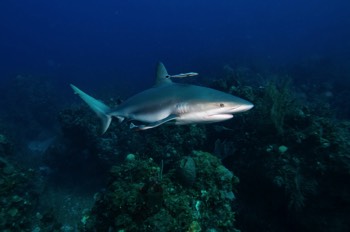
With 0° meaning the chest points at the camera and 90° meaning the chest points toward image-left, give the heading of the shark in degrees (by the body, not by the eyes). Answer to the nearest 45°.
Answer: approximately 270°
